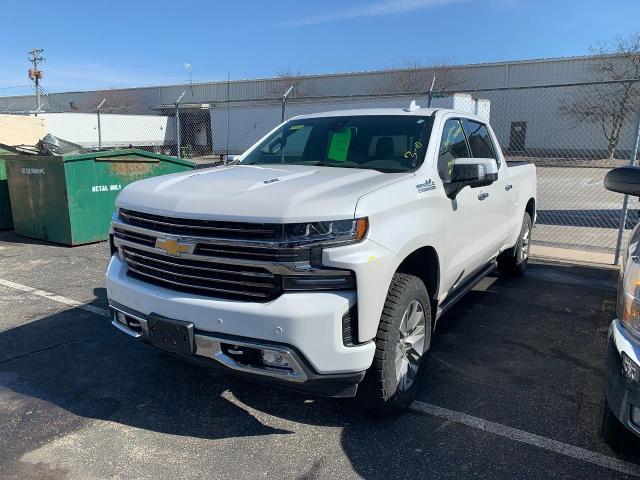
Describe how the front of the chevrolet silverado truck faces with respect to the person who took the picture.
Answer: facing the viewer and to the left of the viewer

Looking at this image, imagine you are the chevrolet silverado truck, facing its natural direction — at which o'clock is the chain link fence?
The chain link fence is roughly at 5 o'clock from the chevrolet silverado truck.

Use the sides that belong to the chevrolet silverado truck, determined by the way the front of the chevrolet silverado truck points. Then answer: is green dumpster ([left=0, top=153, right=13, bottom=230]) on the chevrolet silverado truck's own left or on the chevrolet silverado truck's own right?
on the chevrolet silverado truck's own right

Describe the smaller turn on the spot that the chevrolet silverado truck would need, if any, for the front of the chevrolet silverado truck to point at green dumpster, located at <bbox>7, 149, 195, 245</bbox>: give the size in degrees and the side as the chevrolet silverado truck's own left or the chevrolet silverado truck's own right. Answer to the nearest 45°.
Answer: approximately 90° to the chevrolet silverado truck's own right

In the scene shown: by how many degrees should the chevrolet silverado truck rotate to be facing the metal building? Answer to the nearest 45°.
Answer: approximately 135° to its right

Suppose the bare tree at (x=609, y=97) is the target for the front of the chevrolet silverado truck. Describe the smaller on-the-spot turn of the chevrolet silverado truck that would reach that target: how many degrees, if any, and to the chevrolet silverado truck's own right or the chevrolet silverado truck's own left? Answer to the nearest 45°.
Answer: approximately 180°
